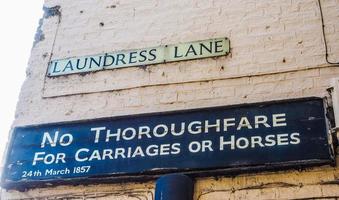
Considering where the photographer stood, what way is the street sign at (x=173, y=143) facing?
facing the viewer
